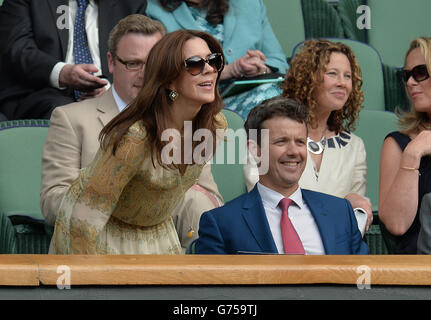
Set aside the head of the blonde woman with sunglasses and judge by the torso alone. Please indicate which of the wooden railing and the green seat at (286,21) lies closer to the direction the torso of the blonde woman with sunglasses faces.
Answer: the wooden railing

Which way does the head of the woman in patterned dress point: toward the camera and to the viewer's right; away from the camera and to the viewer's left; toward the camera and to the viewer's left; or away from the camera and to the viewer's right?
toward the camera and to the viewer's right

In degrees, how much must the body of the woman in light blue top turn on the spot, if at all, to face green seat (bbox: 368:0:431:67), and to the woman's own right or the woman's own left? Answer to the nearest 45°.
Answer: approximately 135° to the woman's own left

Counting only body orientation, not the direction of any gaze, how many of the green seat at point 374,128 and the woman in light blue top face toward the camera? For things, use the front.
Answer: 2

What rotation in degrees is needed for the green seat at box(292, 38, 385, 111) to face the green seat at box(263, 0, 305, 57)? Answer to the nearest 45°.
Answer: approximately 135° to its right

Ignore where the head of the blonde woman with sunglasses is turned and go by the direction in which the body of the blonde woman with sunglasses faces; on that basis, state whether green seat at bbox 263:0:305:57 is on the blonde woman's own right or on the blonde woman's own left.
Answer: on the blonde woman's own right

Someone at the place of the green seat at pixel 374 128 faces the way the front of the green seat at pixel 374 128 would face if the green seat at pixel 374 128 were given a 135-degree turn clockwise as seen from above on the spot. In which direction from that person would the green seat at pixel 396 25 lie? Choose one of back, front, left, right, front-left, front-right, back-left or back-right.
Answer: front-right

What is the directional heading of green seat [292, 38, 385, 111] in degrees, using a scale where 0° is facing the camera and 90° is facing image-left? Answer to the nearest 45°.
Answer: approximately 0°
